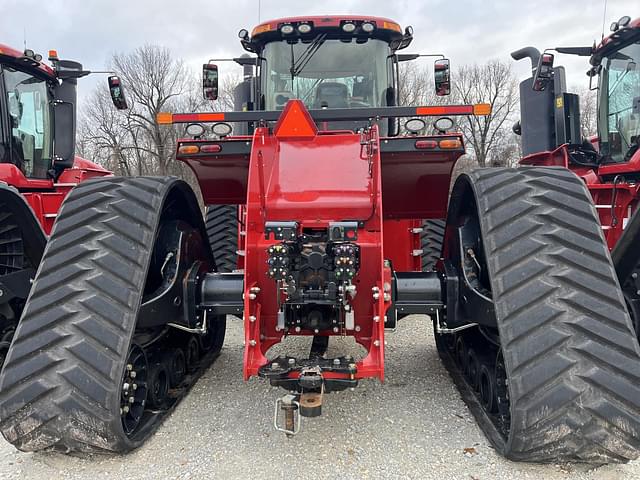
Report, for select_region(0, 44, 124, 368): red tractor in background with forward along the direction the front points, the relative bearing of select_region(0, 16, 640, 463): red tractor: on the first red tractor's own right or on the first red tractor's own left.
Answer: on the first red tractor's own right

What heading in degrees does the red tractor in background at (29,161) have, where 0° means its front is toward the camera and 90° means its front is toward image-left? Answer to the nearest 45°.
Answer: approximately 225°

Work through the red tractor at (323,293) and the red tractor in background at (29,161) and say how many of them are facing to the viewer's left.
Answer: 0

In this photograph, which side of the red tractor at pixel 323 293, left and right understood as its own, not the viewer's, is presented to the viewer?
back
